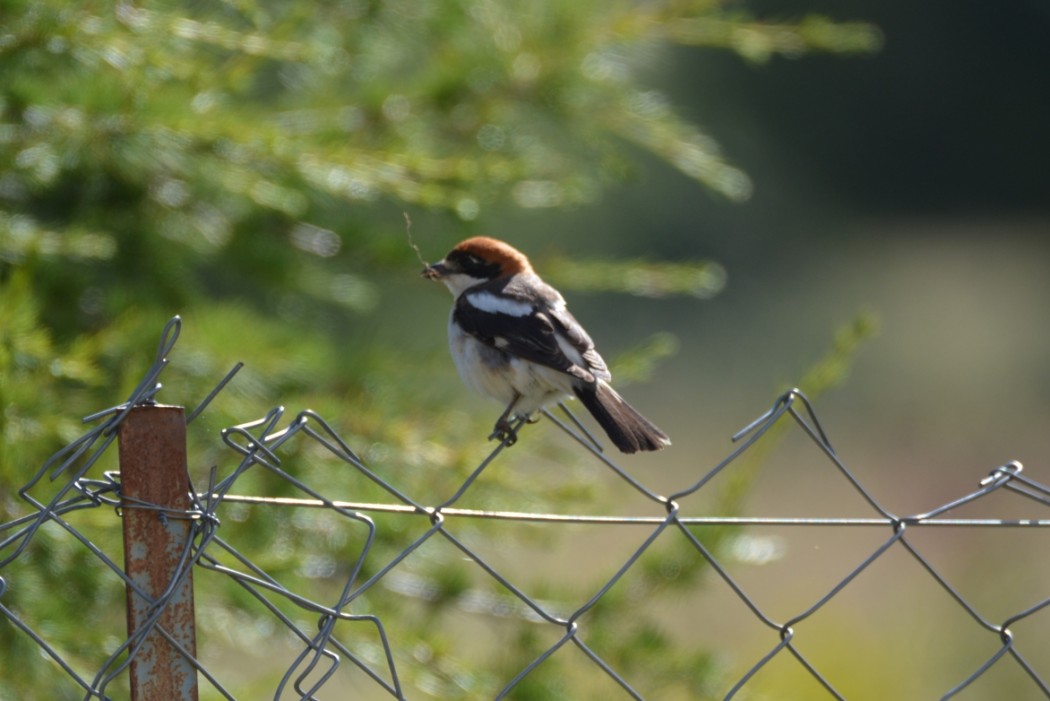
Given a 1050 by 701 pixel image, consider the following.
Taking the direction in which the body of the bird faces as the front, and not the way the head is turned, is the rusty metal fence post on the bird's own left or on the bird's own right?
on the bird's own left

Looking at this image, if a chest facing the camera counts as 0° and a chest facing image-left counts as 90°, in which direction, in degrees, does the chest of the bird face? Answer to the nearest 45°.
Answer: approximately 90°
